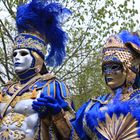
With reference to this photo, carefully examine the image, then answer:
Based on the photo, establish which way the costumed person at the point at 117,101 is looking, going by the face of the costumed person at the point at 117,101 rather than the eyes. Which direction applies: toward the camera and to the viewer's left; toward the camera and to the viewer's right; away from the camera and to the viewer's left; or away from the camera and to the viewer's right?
toward the camera and to the viewer's left

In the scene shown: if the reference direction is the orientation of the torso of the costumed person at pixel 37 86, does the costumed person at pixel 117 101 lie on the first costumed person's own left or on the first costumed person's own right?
on the first costumed person's own left
